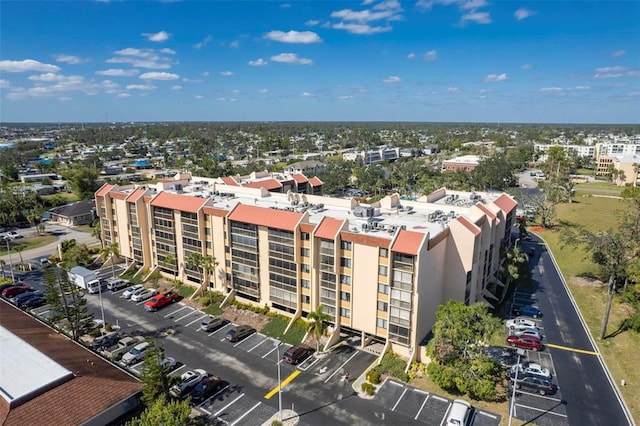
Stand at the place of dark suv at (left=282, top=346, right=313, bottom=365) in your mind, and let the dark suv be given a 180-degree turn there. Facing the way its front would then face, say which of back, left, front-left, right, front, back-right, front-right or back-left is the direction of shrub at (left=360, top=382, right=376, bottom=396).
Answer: left

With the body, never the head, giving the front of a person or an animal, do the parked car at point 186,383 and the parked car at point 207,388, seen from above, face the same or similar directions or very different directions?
same or similar directions

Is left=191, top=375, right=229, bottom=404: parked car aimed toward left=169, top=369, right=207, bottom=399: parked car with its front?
no

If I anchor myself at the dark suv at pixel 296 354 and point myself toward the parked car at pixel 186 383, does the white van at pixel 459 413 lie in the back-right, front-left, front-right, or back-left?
back-left

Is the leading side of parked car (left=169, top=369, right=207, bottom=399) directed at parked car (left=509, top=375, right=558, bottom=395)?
no

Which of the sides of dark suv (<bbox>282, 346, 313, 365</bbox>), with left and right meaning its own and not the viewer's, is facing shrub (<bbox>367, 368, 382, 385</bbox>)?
right

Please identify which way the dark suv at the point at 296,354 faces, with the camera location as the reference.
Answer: facing away from the viewer and to the right of the viewer

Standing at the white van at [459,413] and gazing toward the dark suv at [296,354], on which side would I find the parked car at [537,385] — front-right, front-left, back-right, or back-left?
back-right

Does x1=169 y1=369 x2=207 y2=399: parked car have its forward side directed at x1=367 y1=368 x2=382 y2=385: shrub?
no

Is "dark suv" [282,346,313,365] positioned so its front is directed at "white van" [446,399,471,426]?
no

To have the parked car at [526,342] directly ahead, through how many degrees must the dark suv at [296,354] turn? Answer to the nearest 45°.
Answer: approximately 45° to its right
